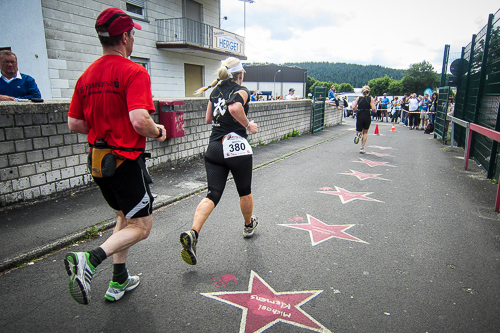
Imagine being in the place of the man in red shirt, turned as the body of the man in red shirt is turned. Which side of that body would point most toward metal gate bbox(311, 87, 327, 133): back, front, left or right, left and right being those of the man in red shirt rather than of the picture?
front

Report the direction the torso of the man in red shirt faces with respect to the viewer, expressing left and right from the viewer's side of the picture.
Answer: facing away from the viewer and to the right of the viewer

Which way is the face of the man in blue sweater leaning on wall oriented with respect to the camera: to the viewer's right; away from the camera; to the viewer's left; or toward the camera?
toward the camera

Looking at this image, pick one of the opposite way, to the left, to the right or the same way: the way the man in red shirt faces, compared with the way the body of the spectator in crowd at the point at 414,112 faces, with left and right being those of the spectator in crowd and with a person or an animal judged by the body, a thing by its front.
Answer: the opposite way

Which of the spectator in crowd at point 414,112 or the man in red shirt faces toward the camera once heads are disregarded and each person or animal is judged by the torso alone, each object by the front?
the spectator in crowd

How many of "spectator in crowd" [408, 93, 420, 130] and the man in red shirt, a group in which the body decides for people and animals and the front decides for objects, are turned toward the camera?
1

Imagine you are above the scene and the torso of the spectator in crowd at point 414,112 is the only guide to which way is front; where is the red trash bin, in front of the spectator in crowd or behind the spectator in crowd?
in front

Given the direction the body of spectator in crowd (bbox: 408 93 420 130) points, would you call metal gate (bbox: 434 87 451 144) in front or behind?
in front

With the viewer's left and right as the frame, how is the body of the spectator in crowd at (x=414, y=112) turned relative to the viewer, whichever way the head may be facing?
facing the viewer

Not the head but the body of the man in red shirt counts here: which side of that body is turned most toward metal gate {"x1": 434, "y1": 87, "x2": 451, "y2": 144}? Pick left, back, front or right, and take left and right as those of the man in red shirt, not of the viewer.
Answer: front

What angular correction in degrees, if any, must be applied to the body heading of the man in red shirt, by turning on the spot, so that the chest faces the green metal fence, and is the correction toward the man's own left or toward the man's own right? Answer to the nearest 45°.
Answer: approximately 45° to the man's own right

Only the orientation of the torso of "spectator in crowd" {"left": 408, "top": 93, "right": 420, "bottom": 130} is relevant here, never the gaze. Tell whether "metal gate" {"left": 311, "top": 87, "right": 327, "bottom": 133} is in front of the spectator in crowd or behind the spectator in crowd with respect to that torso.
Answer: in front

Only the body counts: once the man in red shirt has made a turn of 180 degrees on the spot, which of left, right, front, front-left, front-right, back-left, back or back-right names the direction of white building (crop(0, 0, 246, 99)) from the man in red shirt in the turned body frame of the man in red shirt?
back-right

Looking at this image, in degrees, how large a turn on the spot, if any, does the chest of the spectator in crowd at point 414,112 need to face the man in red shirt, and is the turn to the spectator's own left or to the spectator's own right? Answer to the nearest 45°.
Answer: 0° — they already face them

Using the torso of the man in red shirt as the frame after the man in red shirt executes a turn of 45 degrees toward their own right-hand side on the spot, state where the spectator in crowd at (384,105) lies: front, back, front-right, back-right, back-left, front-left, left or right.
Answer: front-left
